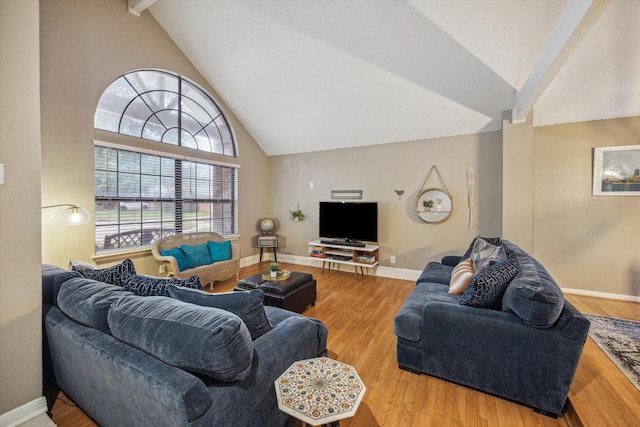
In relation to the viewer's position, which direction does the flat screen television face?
facing the viewer and to the left of the viewer

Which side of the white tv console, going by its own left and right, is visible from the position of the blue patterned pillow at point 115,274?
front

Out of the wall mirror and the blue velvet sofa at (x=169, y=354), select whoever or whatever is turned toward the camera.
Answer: the wall mirror

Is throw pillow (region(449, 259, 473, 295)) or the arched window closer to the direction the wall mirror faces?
the throw pillow

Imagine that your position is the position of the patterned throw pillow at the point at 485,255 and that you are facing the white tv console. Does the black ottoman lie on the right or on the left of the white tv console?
left

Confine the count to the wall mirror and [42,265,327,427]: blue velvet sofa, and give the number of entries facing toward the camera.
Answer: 1

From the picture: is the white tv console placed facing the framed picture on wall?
no

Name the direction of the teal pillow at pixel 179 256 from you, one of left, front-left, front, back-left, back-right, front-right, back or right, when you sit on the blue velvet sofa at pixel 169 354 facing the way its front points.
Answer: front-left

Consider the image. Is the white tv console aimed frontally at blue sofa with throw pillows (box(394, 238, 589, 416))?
no

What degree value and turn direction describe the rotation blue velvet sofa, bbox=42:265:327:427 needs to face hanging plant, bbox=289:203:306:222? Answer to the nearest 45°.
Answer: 0° — it already faces it

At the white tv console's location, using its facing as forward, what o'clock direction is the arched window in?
The arched window is roughly at 1 o'clock from the white tv console.

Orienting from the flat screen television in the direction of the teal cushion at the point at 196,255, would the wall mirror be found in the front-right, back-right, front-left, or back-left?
back-left

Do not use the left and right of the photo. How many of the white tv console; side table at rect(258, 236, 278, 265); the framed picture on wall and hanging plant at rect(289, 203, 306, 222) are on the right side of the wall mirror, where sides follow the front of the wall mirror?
3

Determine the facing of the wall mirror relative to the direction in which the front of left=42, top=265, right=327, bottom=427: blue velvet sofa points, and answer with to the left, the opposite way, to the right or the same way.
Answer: the opposite way

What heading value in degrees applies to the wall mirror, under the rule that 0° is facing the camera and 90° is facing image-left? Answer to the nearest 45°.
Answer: approximately 0°

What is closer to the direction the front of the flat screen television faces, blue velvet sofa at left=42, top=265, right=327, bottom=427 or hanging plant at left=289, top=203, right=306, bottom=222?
the blue velvet sofa

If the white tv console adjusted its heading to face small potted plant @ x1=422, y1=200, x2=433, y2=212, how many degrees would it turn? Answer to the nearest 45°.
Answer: approximately 135° to its left

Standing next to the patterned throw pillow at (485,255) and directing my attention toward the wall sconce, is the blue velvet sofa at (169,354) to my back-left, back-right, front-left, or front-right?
front-left

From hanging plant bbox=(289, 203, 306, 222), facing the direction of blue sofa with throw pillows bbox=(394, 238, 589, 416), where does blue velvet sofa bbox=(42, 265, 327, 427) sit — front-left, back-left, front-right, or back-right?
front-right

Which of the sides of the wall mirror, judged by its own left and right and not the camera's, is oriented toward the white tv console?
right
